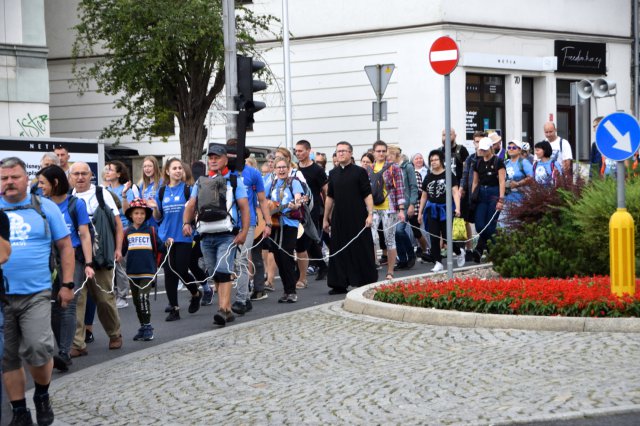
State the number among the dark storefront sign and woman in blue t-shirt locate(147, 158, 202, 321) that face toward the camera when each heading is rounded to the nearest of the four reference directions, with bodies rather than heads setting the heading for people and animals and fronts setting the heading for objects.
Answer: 2

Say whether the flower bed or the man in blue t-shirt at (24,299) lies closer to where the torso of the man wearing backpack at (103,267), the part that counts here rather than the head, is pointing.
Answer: the man in blue t-shirt

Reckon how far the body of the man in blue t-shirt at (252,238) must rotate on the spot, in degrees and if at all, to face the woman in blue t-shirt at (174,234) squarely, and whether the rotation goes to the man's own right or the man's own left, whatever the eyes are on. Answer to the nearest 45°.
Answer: approximately 45° to the man's own right

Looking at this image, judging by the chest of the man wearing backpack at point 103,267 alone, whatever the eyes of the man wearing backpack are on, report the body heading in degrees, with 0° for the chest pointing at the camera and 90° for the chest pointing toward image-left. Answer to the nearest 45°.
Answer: approximately 45°

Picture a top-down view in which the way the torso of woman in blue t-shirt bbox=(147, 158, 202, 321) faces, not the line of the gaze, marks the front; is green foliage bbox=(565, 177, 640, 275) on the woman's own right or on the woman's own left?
on the woman's own left

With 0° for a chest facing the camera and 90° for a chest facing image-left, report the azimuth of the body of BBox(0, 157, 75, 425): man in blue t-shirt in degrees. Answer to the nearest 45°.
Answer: approximately 45°

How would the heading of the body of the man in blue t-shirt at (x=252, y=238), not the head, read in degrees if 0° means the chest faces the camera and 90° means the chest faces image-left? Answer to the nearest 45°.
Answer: approximately 45°

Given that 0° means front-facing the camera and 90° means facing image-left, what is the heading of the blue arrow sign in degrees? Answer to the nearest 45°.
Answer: approximately 0°
